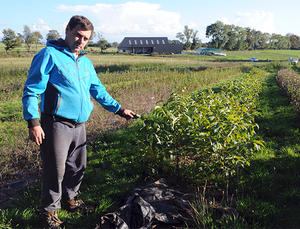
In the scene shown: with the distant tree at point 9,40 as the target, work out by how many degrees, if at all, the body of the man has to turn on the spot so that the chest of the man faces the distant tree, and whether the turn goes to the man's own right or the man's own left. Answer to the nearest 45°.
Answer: approximately 135° to the man's own left

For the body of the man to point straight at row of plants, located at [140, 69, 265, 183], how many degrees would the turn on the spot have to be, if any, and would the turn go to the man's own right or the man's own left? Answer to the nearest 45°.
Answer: approximately 45° to the man's own left

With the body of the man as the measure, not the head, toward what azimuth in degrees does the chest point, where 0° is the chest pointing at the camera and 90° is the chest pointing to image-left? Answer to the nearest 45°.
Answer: approximately 315°
